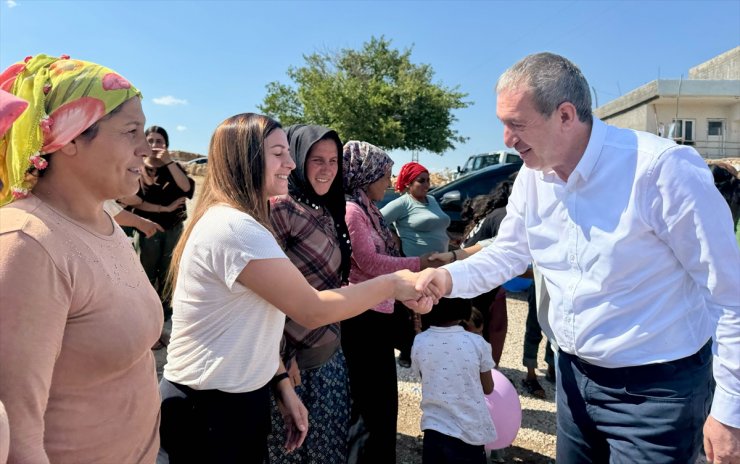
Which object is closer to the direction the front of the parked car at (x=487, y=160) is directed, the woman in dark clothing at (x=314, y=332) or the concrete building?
the woman in dark clothing

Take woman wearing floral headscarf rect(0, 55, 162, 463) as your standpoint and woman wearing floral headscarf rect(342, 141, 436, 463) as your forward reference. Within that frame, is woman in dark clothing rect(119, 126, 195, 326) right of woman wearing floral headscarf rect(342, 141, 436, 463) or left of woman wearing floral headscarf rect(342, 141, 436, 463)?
left

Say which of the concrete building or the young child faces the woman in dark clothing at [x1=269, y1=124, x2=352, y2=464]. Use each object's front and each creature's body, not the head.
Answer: the concrete building

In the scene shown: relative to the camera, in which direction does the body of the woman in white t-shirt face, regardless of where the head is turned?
to the viewer's right

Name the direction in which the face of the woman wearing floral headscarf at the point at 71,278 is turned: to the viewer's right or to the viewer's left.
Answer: to the viewer's right

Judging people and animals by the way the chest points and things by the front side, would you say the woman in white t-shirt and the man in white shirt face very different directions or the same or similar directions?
very different directions

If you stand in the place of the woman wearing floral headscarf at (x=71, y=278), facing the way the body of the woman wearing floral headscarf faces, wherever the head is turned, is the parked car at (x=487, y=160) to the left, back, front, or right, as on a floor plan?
left

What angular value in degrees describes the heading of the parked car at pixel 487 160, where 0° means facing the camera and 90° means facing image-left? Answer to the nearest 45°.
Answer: approximately 45°

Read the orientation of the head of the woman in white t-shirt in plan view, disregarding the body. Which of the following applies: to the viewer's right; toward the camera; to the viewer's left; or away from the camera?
to the viewer's right
